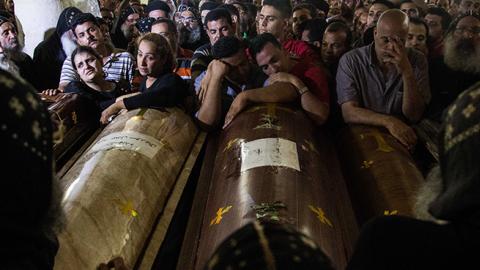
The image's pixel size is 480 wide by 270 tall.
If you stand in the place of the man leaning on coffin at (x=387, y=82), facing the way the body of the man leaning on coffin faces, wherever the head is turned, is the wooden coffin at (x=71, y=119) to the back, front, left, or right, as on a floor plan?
right

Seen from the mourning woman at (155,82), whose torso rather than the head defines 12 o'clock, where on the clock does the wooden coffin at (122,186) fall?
The wooden coffin is roughly at 11 o'clock from the mourning woman.

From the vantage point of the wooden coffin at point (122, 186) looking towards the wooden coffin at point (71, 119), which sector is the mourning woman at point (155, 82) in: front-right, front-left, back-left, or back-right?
front-right

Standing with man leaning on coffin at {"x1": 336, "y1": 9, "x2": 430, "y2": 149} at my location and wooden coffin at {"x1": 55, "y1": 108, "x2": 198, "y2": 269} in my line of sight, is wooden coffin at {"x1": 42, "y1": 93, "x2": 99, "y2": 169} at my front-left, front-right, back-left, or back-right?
front-right

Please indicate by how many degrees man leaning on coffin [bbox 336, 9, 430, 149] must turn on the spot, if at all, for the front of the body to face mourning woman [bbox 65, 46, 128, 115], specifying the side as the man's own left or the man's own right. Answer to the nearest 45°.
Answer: approximately 90° to the man's own right

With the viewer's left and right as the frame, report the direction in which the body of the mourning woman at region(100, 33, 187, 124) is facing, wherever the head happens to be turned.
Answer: facing the viewer and to the left of the viewer

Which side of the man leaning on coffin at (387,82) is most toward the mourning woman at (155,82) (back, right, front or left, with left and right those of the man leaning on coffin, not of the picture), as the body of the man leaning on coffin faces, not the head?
right

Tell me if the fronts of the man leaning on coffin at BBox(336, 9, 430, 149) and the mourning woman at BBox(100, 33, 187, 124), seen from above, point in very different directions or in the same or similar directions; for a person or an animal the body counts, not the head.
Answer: same or similar directions

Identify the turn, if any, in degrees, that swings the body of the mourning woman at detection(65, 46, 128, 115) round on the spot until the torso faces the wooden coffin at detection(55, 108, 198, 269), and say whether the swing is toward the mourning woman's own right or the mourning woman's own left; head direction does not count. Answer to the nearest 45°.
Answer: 0° — they already face it

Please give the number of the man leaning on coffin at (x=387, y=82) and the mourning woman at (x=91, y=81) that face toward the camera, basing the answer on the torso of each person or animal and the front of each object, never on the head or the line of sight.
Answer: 2

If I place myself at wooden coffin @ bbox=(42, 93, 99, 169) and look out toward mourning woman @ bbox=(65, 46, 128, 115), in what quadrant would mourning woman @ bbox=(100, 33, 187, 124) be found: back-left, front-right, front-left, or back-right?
front-right

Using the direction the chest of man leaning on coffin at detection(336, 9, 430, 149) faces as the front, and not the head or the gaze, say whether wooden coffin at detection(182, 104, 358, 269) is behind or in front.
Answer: in front

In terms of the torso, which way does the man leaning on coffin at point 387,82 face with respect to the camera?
toward the camera

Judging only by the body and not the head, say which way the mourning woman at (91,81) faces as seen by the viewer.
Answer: toward the camera

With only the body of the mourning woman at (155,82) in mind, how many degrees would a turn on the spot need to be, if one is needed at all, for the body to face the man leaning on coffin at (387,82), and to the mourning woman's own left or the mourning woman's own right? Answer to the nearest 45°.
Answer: approximately 135° to the mourning woman's own left

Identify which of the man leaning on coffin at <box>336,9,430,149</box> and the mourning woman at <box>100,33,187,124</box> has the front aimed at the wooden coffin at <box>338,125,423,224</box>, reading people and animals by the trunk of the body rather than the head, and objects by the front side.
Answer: the man leaning on coffin

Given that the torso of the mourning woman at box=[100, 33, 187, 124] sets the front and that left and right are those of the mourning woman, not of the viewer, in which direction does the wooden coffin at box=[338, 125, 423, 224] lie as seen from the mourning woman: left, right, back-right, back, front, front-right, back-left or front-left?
left
